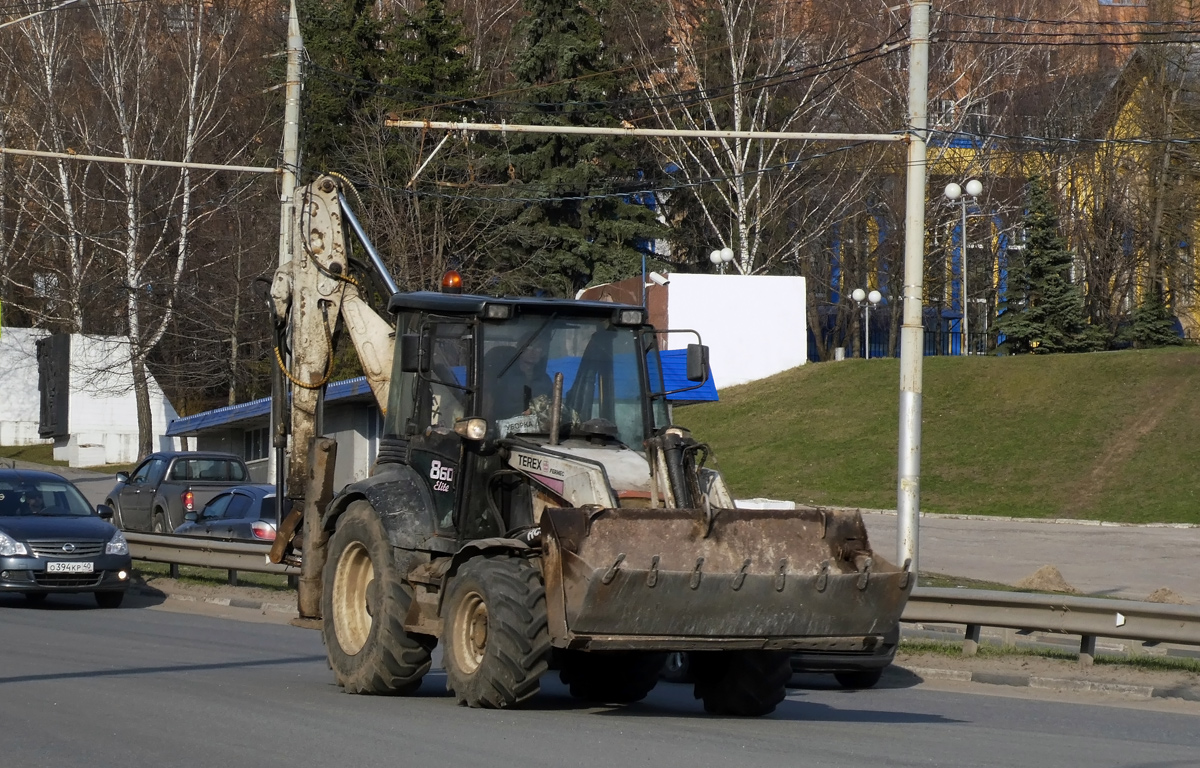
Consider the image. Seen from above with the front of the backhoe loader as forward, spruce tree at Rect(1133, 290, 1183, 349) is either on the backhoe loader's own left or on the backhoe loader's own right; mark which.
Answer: on the backhoe loader's own left

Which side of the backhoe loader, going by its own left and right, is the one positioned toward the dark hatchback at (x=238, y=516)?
back

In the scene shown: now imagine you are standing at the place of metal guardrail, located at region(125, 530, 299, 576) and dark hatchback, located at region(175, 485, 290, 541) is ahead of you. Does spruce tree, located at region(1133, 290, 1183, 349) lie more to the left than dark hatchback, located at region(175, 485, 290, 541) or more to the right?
right

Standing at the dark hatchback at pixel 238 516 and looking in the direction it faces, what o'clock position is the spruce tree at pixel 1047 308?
The spruce tree is roughly at 3 o'clock from the dark hatchback.

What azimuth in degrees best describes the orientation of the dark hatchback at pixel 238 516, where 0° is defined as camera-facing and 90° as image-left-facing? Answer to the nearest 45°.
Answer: approximately 135°

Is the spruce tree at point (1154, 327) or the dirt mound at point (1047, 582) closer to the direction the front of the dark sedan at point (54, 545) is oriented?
the dirt mound

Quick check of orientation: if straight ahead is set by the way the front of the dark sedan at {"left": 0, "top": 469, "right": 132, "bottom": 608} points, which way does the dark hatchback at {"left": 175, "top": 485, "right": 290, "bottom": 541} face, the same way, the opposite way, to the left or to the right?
the opposite way

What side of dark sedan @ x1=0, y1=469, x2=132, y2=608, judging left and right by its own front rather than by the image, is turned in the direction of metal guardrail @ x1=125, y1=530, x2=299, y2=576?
left

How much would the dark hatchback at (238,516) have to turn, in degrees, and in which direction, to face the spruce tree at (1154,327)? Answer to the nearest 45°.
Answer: approximately 90° to its right

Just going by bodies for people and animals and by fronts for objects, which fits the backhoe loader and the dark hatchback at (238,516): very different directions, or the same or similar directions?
very different directions

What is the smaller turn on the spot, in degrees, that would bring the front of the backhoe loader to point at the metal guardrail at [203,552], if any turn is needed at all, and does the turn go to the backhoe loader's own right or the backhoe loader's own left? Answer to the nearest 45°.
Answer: approximately 180°
